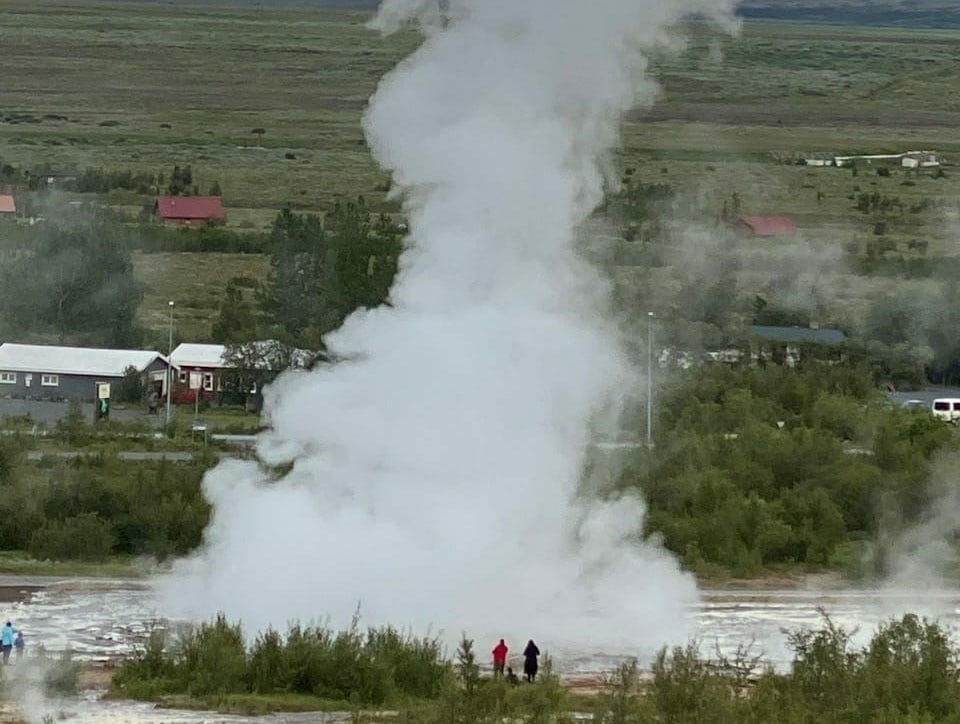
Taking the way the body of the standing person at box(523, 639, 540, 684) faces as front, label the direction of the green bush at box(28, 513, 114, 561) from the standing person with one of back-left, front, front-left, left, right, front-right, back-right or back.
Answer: front-left

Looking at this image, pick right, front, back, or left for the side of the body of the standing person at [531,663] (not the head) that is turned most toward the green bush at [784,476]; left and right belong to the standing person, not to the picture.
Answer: front

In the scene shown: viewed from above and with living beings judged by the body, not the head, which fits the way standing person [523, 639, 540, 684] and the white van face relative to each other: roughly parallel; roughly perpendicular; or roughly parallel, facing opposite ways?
roughly perpendicular

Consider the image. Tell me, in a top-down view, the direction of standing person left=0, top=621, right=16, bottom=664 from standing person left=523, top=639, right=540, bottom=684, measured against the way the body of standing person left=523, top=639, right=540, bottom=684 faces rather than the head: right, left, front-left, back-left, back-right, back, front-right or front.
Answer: left

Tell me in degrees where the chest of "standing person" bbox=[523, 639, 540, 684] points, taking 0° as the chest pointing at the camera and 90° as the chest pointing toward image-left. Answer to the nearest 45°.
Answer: approximately 180°

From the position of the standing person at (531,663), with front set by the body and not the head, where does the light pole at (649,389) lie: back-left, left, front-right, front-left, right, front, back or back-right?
front

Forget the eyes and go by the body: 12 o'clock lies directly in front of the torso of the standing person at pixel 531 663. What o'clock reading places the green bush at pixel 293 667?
The green bush is roughly at 9 o'clock from the standing person.
